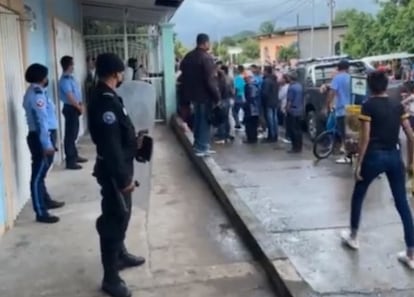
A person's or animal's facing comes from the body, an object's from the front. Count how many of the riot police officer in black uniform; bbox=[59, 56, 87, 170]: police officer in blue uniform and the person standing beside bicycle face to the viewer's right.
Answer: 2

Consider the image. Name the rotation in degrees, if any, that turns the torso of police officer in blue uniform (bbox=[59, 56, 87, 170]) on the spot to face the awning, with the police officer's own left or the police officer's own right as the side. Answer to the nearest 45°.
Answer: approximately 90° to the police officer's own left

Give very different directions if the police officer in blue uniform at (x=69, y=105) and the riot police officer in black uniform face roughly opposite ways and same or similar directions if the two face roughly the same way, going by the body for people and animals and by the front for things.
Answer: same or similar directions

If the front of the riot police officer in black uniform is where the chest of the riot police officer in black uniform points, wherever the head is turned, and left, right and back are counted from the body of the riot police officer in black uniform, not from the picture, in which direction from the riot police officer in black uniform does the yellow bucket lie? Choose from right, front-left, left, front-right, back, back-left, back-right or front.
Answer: front-left

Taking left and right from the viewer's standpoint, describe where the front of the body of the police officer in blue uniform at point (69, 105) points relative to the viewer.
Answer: facing to the right of the viewer

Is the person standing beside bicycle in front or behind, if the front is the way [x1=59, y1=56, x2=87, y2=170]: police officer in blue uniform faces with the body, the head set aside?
in front

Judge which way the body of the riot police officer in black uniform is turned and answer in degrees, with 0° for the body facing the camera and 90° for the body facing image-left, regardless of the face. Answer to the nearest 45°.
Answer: approximately 270°

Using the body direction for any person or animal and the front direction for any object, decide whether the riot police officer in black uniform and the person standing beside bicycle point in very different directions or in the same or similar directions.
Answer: very different directions

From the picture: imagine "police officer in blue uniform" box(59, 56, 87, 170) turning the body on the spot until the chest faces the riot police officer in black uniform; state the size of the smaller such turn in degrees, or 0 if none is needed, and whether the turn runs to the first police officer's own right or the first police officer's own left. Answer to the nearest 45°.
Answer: approximately 90° to the first police officer's own right

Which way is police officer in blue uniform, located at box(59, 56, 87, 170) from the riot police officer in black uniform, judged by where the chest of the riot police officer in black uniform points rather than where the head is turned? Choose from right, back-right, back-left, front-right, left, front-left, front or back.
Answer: left

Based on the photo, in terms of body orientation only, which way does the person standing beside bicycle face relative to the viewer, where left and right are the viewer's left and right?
facing to the left of the viewer

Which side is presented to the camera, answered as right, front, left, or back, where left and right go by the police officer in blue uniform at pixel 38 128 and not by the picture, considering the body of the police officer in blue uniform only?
right

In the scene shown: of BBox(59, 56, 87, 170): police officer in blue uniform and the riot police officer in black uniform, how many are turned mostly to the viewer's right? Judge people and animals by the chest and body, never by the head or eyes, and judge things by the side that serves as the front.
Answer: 2

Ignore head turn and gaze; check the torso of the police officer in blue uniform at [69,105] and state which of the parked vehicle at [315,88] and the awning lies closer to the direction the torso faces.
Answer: the parked vehicle

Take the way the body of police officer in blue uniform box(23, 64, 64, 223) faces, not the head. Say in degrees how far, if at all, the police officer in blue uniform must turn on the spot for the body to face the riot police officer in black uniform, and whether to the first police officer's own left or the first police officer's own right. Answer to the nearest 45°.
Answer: approximately 90° to the first police officer's own right
